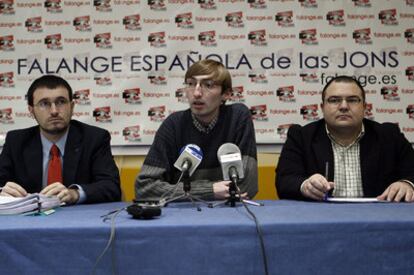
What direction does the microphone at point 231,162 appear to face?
away from the camera

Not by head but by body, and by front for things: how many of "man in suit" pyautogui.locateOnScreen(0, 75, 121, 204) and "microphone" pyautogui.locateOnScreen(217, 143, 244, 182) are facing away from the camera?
1

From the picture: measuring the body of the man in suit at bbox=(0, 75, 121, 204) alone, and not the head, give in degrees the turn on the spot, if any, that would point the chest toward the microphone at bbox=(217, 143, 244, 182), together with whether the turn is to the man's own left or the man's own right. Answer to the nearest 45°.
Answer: approximately 45° to the man's own left

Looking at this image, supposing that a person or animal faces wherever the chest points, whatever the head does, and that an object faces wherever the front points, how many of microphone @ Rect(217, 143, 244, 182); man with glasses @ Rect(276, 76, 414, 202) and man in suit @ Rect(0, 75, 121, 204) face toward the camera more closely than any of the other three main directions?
2

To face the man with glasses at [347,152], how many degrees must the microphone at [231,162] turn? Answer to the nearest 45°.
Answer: approximately 45° to its right

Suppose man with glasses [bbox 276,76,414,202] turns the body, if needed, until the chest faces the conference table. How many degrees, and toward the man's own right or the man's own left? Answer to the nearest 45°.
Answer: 0° — they already face it

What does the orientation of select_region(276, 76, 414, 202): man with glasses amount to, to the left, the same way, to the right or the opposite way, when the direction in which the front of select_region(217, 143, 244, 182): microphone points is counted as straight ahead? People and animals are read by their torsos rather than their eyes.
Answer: the opposite way
